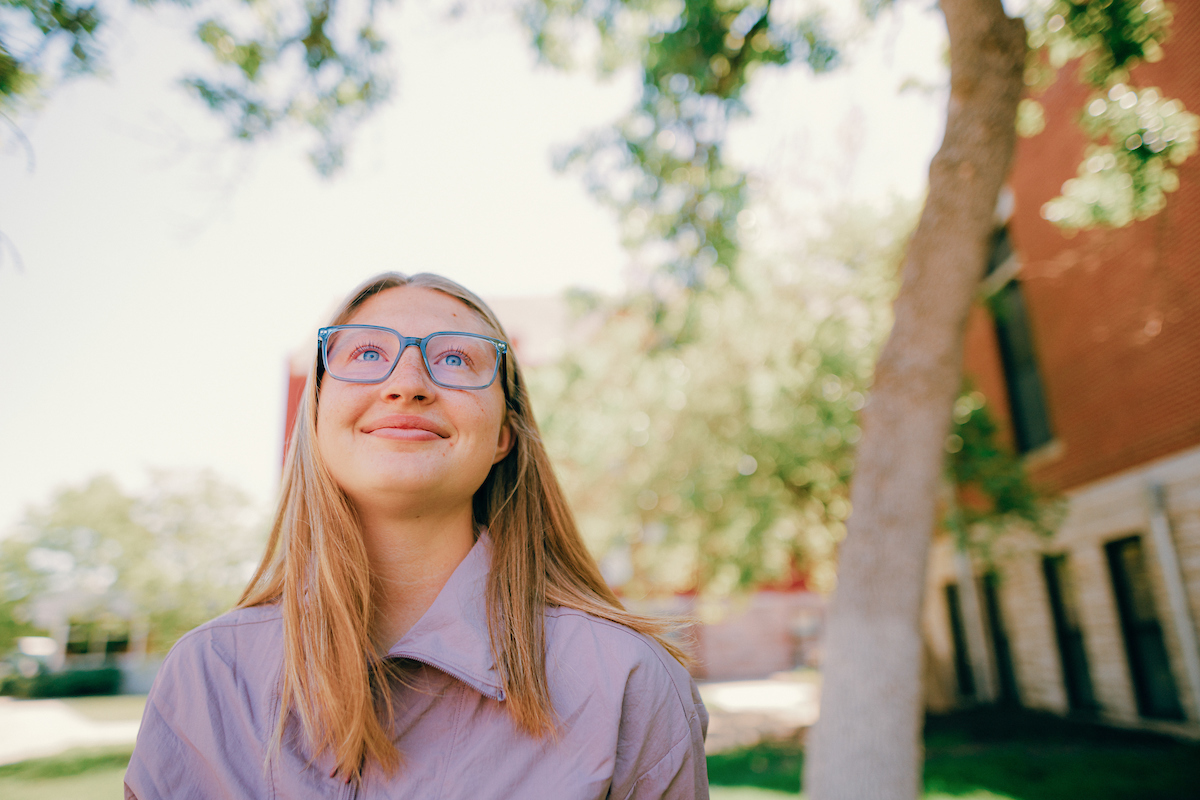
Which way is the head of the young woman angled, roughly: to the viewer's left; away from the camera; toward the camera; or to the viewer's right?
toward the camera

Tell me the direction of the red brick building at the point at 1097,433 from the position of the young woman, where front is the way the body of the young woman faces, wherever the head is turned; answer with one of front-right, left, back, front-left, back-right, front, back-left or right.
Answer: back-left

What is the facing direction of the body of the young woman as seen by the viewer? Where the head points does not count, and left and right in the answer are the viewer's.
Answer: facing the viewer
